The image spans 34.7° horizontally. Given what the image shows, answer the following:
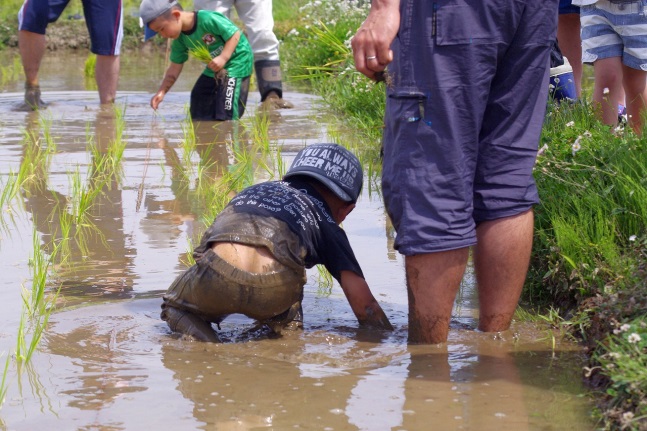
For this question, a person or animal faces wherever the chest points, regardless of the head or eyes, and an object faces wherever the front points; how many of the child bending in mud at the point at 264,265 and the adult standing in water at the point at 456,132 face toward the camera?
0

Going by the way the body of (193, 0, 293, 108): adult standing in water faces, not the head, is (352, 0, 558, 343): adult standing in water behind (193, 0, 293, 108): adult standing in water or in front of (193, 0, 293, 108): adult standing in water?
in front

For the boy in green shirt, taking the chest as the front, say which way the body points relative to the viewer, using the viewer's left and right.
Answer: facing the viewer and to the left of the viewer

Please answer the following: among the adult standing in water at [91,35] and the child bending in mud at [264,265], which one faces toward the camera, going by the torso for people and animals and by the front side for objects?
the adult standing in water

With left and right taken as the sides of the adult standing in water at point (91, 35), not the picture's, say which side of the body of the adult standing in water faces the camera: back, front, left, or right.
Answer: front

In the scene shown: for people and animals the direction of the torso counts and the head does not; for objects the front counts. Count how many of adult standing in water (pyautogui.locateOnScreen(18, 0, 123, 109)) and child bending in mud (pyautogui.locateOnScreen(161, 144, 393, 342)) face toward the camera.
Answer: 1

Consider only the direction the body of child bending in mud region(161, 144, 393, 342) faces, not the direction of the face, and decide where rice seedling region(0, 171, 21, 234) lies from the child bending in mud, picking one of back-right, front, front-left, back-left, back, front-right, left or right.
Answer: left

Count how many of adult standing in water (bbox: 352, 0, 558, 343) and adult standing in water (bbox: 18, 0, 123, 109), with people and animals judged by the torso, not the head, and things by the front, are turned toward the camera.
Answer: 1

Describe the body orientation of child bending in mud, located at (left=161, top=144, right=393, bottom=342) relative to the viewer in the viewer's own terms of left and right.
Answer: facing away from the viewer and to the right of the viewer

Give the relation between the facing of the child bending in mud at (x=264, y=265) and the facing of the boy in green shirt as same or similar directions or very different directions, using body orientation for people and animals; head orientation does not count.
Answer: very different directions

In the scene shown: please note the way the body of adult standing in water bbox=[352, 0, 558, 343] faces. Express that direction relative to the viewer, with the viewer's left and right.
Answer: facing away from the viewer and to the left of the viewer

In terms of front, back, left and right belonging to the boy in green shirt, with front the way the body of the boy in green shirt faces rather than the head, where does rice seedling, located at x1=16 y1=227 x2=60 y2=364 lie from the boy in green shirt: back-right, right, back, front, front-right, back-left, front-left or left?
front-left

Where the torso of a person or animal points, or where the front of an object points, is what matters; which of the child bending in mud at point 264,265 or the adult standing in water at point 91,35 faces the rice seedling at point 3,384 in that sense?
the adult standing in water

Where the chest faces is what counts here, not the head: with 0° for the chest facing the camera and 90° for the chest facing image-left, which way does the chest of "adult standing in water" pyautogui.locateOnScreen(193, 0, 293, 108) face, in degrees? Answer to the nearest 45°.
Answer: approximately 315°

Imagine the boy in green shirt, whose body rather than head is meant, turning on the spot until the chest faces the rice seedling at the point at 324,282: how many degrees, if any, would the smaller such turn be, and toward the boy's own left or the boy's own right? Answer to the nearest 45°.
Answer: approximately 45° to the boy's own left

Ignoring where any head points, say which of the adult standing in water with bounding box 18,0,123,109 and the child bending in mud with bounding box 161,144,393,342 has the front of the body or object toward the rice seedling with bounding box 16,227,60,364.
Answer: the adult standing in water

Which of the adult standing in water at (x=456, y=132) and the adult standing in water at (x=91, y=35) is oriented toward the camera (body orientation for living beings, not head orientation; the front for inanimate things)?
the adult standing in water at (x=91, y=35)
